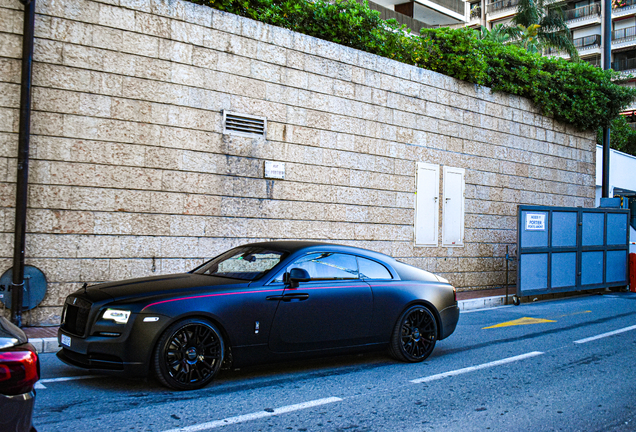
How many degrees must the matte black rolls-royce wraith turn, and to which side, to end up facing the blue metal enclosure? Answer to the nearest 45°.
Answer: approximately 180°

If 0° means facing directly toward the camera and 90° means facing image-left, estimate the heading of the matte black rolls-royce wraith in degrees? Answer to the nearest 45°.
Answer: approximately 45°

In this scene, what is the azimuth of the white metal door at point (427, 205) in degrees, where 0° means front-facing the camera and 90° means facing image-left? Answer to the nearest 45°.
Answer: approximately 315°

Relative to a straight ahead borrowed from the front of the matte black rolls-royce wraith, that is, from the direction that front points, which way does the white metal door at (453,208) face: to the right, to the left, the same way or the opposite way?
to the left

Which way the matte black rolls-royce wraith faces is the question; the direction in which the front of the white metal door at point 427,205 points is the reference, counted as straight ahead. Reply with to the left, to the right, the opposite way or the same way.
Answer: to the right

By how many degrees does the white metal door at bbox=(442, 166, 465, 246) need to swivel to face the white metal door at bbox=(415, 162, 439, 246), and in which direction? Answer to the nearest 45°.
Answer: approximately 90° to its right

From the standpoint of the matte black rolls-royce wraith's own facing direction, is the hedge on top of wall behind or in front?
behind

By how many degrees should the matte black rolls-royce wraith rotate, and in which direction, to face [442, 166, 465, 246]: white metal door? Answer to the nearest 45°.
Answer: approximately 180°

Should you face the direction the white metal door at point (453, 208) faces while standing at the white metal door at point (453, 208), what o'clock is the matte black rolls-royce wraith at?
The matte black rolls-royce wraith is roughly at 2 o'clock from the white metal door.

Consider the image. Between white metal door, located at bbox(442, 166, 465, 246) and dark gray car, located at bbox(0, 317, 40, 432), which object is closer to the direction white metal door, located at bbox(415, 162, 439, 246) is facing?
the dark gray car
